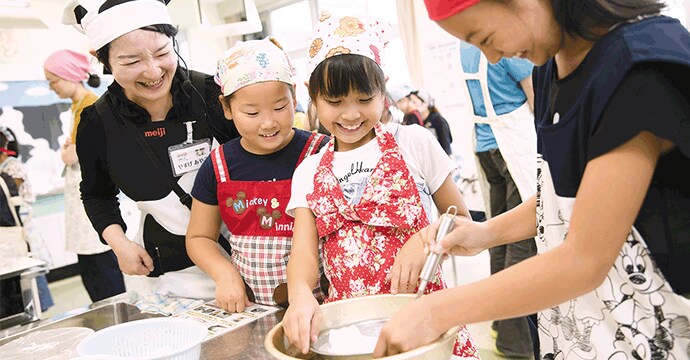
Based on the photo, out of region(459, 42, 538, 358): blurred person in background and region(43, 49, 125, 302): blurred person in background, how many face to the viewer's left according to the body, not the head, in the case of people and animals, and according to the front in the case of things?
1
